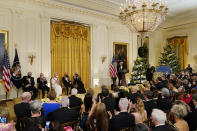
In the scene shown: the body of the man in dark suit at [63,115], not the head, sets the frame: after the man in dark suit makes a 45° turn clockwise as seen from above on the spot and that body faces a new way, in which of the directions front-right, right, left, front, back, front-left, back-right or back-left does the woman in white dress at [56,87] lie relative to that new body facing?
front-left

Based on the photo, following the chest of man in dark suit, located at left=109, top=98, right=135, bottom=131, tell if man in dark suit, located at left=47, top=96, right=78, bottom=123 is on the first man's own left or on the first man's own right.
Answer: on the first man's own left

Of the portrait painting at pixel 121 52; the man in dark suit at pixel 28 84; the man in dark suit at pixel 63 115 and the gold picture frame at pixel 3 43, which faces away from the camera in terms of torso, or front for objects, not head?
the man in dark suit at pixel 63 115

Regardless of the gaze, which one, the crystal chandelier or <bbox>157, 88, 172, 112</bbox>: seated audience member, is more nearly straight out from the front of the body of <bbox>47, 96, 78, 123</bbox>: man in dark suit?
the crystal chandelier

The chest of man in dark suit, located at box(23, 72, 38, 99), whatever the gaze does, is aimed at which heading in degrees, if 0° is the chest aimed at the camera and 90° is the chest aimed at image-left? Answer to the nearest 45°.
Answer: approximately 315°

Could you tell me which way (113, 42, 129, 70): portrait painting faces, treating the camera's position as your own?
facing the viewer and to the right of the viewer

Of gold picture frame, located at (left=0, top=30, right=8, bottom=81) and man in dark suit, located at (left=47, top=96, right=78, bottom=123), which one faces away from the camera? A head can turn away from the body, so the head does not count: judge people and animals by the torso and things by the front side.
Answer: the man in dark suit

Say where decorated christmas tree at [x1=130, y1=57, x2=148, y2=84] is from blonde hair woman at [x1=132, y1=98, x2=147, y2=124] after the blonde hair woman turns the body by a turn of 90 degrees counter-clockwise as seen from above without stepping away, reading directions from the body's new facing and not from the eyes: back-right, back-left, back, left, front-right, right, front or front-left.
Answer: right

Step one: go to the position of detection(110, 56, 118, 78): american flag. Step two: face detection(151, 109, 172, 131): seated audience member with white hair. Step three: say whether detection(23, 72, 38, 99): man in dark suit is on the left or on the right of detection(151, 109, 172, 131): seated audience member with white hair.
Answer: right

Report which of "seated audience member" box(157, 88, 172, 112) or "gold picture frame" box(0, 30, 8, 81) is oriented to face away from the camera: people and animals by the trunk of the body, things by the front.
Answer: the seated audience member

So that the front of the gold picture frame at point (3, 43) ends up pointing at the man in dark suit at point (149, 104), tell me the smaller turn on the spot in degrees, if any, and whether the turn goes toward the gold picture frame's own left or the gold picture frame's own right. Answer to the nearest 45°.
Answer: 0° — it already faces them

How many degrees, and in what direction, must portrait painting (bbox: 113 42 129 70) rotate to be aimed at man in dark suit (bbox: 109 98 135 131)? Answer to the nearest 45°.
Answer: approximately 45° to its right

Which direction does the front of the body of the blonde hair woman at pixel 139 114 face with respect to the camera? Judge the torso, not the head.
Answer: away from the camera

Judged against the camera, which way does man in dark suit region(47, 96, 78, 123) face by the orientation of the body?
away from the camera

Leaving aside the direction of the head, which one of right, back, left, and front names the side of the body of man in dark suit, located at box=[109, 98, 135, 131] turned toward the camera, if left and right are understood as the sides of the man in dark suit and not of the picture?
back

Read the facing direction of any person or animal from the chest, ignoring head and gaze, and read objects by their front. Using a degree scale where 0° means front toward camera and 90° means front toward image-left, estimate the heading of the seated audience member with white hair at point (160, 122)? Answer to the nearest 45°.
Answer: approximately 135°

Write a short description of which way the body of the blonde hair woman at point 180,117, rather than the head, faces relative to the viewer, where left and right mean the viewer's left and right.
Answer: facing away from the viewer and to the left of the viewer

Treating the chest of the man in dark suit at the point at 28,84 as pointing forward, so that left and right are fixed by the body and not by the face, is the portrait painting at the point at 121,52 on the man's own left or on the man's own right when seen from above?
on the man's own left
